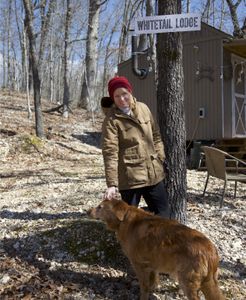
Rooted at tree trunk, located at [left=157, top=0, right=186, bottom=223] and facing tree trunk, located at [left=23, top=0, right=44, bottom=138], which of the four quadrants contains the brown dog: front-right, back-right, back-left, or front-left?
back-left

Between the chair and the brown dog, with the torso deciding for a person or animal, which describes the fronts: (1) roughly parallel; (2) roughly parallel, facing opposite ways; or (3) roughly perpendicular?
roughly perpendicular

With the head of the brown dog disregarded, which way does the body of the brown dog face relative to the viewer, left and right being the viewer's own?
facing away from the viewer and to the left of the viewer
